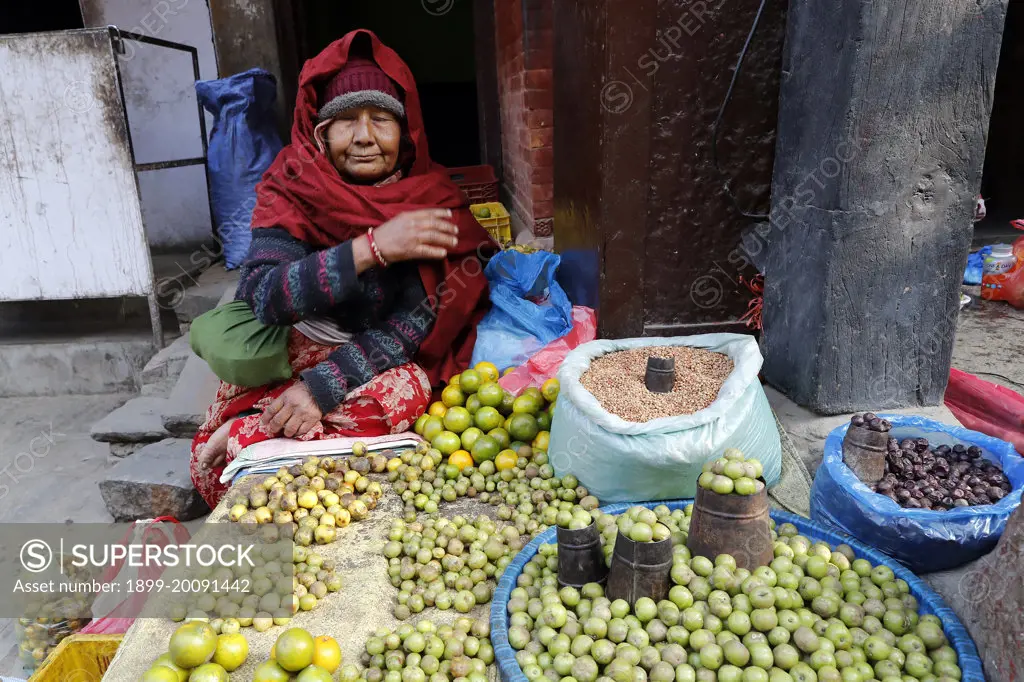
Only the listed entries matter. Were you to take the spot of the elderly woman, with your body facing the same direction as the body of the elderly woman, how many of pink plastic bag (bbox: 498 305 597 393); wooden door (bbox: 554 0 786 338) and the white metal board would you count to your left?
2

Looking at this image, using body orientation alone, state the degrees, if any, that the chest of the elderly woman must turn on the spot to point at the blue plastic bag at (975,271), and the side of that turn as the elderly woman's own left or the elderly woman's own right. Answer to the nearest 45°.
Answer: approximately 90° to the elderly woman's own left

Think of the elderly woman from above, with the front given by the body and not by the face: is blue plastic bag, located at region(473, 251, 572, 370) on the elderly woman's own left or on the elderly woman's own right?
on the elderly woman's own left

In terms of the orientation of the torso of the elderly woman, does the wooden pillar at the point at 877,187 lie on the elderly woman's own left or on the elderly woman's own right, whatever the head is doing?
on the elderly woman's own left

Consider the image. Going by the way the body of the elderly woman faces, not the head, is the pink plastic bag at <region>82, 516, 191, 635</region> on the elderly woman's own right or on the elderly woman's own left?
on the elderly woman's own right

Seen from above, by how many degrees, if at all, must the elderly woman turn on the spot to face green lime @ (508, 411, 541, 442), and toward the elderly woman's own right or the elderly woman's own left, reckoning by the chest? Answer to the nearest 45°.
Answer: approximately 45° to the elderly woman's own left

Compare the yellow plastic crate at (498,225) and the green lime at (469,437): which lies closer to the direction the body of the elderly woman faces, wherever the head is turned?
the green lime

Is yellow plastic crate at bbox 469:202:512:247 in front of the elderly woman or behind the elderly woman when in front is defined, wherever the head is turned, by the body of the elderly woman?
behind

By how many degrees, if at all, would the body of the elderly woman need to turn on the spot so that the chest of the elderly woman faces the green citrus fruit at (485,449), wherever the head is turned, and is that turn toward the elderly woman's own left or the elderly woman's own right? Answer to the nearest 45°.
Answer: approximately 45° to the elderly woman's own left

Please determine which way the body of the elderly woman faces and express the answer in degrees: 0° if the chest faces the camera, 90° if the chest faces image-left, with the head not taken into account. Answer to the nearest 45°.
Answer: approximately 0°

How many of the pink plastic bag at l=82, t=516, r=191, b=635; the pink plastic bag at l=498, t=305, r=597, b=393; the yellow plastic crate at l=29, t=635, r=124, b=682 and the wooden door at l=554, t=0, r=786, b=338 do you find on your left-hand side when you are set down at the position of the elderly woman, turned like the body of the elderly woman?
2

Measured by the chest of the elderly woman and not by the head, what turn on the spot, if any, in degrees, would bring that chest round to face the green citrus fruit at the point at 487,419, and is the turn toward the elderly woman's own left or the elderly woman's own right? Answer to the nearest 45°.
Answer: approximately 45° to the elderly woman's own left

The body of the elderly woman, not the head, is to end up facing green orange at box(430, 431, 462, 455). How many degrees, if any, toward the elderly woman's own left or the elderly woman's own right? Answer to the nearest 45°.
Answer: approximately 45° to the elderly woman's own left
